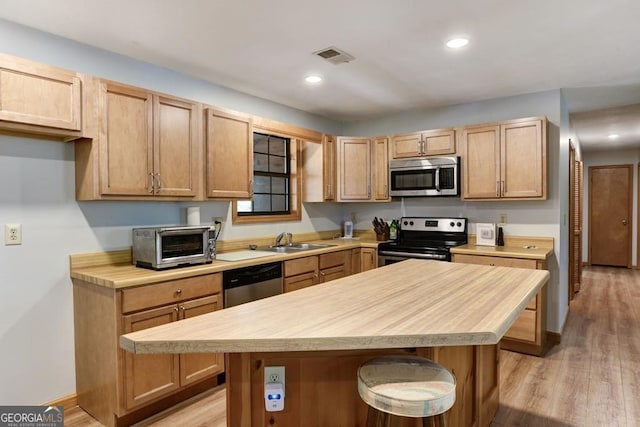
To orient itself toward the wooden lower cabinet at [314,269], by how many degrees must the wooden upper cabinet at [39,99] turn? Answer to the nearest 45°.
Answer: approximately 45° to its left

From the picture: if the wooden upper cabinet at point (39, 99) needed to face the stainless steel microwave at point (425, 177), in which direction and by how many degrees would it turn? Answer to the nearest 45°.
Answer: approximately 45° to its left

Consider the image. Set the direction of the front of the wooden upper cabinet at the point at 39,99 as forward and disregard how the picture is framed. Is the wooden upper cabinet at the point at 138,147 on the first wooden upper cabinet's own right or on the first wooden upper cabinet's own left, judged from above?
on the first wooden upper cabinet's own left

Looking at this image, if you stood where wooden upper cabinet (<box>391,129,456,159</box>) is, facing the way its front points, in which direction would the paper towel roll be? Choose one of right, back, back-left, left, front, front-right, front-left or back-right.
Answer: front-right

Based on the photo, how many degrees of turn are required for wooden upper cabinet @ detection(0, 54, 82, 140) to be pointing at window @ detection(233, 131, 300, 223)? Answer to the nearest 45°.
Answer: approximately 90° to its left

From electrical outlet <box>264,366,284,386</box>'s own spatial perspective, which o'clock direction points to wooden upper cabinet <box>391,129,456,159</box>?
The wooden upper cabinet is roughly at 7 o'clock from the electrical outlet.

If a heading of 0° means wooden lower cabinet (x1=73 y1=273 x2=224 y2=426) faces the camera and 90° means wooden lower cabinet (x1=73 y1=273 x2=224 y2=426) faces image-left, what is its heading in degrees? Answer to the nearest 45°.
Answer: approximately 315°

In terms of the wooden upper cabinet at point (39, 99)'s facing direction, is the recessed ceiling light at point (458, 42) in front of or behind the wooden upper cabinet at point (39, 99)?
in front

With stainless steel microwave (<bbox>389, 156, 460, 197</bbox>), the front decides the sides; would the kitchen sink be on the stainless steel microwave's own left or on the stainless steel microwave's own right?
on the stainless steel microwave's own right
